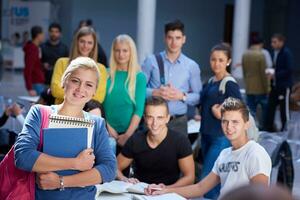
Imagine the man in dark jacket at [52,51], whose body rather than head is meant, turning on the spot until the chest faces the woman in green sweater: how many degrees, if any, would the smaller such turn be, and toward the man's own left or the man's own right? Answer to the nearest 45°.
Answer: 0° — they already face them

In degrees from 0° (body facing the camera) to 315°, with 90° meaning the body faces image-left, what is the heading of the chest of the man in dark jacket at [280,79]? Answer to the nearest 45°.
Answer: approximately 45°

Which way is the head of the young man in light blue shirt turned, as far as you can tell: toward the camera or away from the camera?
toward the camera

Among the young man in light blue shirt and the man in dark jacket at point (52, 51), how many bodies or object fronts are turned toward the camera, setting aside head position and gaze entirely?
2

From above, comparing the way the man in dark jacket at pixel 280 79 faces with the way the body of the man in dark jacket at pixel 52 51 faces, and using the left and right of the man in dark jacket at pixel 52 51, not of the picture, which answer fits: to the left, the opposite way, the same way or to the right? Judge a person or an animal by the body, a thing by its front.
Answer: to the right

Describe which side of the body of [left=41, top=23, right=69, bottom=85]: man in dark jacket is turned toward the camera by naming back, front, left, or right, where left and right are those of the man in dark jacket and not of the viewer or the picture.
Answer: front

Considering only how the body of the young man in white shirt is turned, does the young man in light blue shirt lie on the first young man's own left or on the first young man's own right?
on the first young man's own right

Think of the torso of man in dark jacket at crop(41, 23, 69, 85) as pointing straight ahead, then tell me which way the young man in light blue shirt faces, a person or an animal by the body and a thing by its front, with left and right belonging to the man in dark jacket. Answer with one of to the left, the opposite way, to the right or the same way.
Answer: the same way

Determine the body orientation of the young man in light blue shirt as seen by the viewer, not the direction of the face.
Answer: toward the camera

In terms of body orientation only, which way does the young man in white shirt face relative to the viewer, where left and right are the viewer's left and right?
facing the viewer and to the left of the viewer

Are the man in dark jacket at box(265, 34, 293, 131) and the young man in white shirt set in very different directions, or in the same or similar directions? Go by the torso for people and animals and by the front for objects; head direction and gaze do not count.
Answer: same or similar directions

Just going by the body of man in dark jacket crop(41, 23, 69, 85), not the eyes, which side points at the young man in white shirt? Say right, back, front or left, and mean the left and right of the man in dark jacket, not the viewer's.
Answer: front

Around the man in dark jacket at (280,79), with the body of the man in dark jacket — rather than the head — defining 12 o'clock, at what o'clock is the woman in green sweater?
The woman in green sweater is roughly at 11 o'clock from the man in dark jacket.

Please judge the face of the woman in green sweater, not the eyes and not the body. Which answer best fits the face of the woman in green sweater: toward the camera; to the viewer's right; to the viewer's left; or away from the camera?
toward the camera

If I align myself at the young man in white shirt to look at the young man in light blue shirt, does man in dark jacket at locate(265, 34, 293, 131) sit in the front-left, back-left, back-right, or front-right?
front-right
